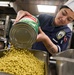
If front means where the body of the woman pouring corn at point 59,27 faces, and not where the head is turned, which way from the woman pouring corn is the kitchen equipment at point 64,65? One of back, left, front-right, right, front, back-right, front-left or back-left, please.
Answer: front-left

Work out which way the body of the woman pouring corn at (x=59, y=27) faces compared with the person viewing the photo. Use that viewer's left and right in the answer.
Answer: facing the viewer and to the left of the viewer
